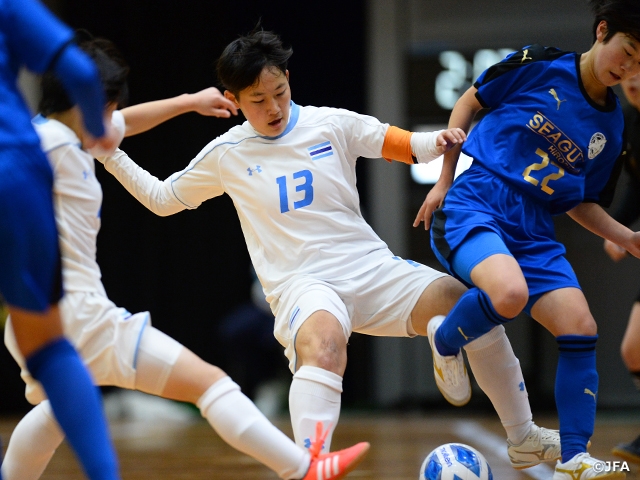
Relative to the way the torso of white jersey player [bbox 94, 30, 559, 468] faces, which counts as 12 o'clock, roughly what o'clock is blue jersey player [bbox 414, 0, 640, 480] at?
The blue jersey player is roughly at 9 o'clock from the white jersey player.

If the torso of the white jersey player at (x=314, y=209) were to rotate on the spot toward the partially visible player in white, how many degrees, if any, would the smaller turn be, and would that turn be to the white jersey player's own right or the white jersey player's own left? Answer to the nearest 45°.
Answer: approximately 45° to the white jersey player's own right

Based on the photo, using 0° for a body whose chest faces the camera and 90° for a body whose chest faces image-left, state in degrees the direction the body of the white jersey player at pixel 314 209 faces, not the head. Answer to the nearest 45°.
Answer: approximately 0°

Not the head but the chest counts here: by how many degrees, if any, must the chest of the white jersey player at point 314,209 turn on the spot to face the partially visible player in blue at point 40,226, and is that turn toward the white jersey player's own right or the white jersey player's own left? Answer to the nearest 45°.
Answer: approximately 45° to the white jersey player's own right
